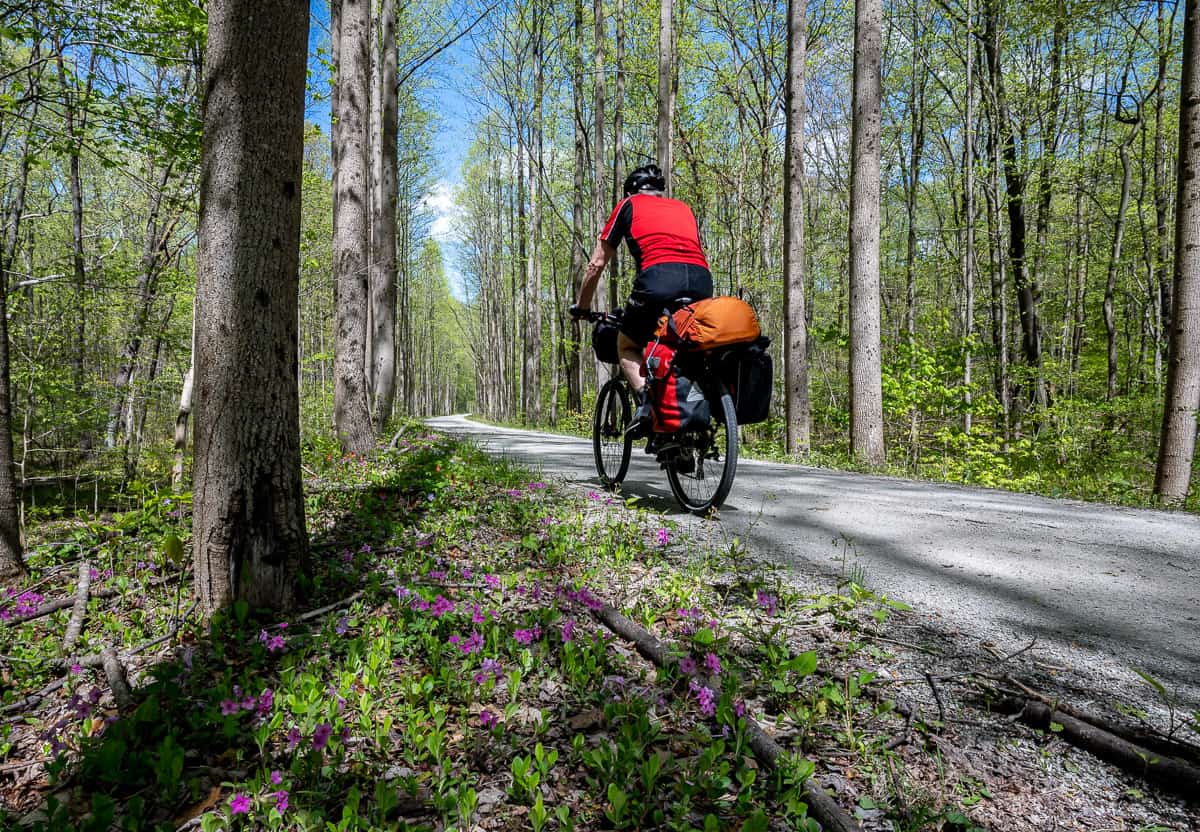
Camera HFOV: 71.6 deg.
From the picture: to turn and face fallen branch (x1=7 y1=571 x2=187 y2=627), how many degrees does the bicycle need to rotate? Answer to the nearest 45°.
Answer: approximately 90° to its left

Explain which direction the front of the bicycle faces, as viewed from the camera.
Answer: facing away from the viewer and to the left of the viewer

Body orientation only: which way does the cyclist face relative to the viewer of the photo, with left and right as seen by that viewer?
facing away from the viewer and to the left of the viewer

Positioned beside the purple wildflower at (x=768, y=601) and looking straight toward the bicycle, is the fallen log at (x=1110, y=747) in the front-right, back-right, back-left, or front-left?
back-right

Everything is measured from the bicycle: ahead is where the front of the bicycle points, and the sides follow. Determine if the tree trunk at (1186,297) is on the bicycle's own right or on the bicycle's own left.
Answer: on the bicycle's own right

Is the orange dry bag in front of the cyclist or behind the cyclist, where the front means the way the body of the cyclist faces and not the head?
behind

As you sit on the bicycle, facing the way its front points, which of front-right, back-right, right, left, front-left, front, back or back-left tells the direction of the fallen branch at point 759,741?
back-left

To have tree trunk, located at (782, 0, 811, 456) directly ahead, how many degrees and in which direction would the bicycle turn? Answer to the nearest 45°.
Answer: approximately 45° to its right

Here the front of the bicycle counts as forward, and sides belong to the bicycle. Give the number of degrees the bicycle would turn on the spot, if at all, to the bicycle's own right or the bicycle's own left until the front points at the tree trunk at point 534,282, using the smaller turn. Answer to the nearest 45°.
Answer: approximately 45° to the bicycle's own right
